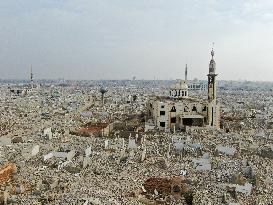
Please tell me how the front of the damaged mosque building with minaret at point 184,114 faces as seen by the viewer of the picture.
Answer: facing the viewer
